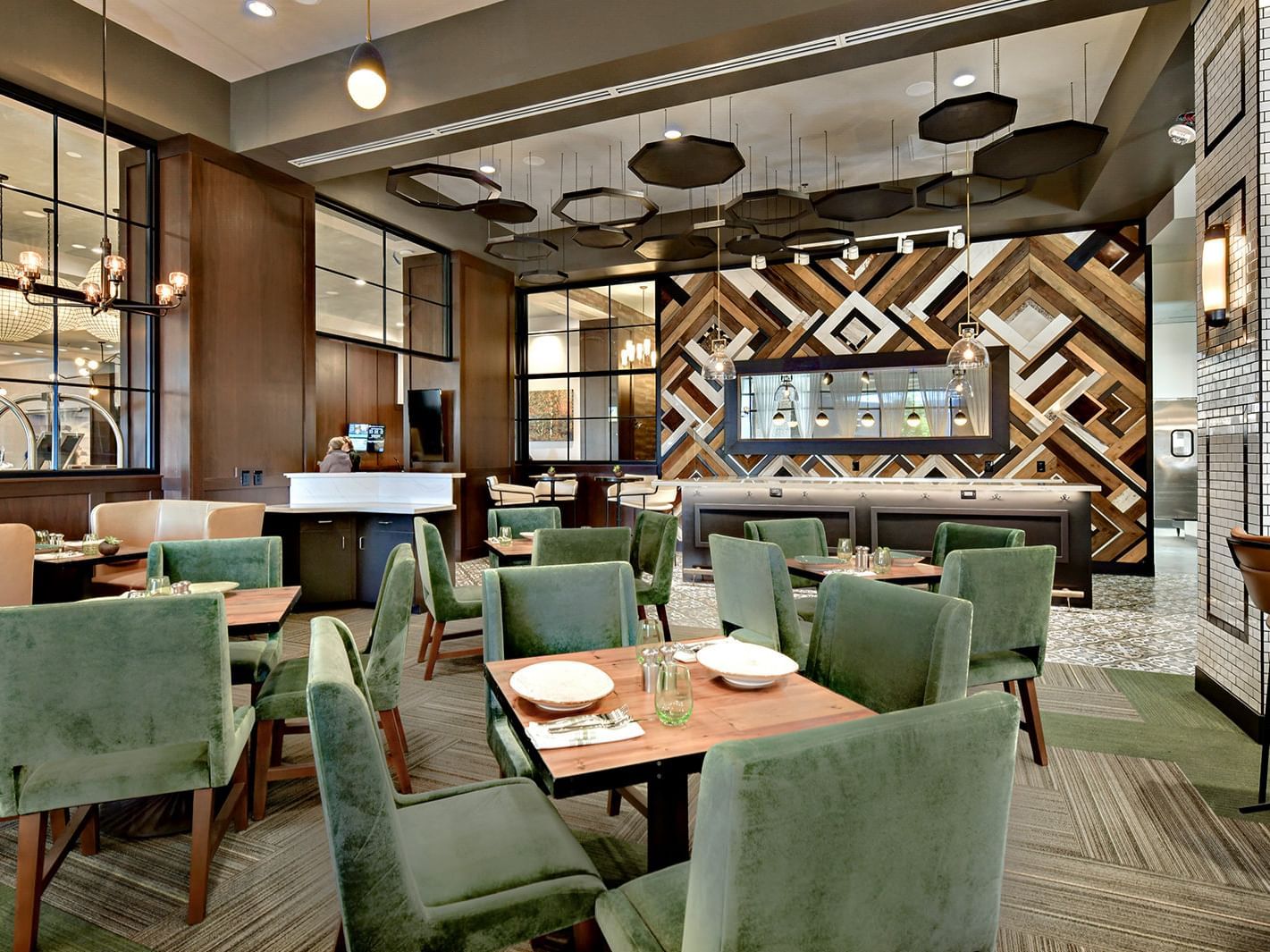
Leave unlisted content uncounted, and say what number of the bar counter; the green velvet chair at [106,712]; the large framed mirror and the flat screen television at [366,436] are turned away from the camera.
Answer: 1

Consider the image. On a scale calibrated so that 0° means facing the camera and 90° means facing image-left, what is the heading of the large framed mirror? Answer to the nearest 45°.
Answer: approximately 0°

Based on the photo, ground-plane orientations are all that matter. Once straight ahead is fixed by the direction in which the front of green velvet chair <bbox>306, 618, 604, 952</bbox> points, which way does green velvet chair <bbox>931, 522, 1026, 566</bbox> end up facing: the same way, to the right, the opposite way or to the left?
the opposite way

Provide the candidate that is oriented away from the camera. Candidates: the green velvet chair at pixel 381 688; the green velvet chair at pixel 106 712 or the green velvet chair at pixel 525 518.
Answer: the green velvet chair at pixel 106 712

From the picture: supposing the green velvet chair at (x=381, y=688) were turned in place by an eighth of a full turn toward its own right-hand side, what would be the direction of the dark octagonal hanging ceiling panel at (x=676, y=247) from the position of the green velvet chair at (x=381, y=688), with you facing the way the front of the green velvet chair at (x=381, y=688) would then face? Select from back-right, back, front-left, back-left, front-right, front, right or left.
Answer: right

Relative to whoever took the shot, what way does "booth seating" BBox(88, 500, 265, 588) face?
facing the viewer

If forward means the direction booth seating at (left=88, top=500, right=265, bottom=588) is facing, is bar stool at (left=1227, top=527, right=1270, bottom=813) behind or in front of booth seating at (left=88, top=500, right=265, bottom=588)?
in front

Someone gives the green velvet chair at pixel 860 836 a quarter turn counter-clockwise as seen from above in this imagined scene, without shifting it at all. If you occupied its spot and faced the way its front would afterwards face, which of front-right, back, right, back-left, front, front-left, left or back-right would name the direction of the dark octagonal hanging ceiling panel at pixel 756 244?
back-right

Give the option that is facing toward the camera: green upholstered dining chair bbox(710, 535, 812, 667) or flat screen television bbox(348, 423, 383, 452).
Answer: the flat screen television

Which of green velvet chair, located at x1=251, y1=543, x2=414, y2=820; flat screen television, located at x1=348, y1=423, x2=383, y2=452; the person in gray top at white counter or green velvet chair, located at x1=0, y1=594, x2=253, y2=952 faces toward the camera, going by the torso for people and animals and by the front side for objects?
the flat screen television

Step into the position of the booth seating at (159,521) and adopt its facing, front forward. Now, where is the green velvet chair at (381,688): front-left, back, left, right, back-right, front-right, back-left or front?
front

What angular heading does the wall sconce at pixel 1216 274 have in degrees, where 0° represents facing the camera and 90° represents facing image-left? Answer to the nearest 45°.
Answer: approximately 45°

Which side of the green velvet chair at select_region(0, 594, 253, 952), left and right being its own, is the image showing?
back

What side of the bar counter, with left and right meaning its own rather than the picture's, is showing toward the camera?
front

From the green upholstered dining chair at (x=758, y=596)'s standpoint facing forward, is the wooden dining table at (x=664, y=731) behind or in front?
behind

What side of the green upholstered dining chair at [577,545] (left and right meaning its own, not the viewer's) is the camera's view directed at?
back

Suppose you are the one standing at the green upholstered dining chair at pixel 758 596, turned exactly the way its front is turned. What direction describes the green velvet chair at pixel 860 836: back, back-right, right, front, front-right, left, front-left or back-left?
back-right

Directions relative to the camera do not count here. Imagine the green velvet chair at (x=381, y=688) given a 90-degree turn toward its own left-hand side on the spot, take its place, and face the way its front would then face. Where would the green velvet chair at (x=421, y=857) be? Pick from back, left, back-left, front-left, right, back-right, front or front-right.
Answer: front

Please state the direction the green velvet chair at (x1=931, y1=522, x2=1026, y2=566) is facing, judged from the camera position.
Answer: facing the viewer and to the left of the viewer

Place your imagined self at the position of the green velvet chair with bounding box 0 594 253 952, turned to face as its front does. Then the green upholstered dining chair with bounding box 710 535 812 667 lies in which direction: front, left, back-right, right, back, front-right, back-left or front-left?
right
